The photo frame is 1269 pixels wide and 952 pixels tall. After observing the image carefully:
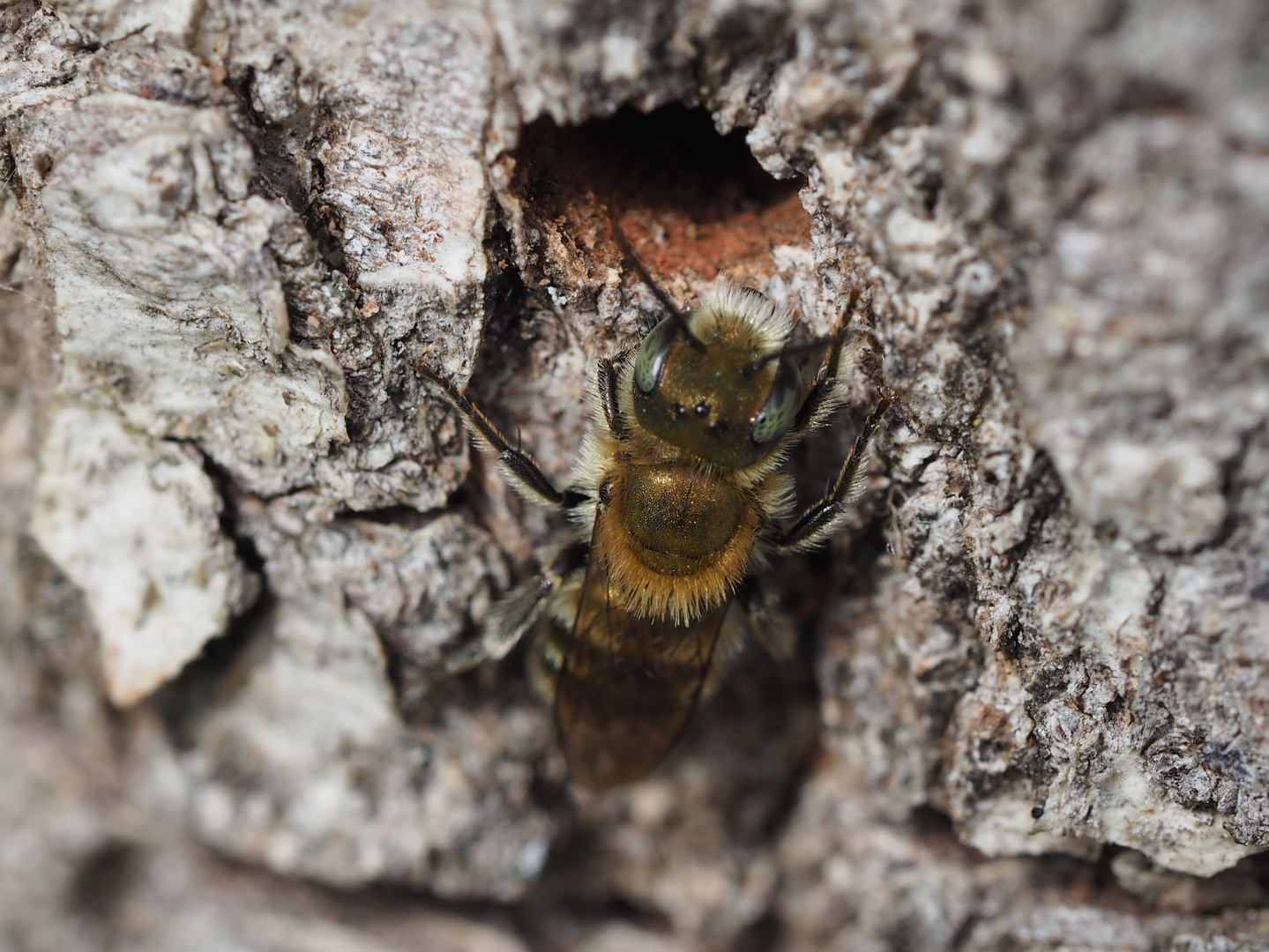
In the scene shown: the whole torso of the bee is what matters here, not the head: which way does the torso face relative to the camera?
away from the camera
